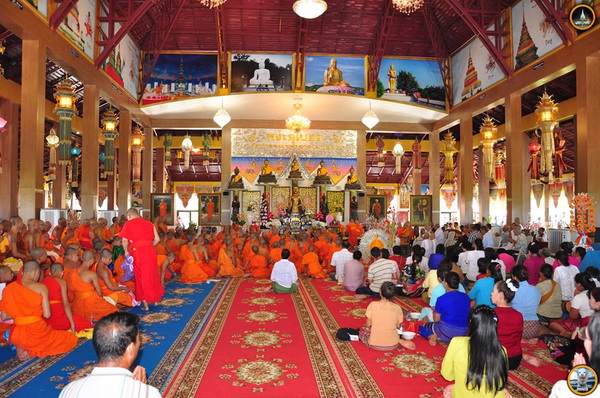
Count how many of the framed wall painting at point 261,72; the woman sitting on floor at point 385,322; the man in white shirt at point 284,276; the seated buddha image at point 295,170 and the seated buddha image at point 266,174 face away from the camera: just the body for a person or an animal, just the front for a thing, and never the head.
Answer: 2

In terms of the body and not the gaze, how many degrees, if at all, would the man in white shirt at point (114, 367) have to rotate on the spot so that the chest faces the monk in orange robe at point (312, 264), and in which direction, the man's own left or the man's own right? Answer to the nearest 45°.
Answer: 0° — they already face them

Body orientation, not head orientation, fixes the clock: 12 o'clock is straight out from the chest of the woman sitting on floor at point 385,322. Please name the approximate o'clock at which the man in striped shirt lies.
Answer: The man in striped shirt is roughly at 12 o'clock from the woman sitting on floor.

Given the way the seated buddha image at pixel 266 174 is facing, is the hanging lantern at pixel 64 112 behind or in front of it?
in front

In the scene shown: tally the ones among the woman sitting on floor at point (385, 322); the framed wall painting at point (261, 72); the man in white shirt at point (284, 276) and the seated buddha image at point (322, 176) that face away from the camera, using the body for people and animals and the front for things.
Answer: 2

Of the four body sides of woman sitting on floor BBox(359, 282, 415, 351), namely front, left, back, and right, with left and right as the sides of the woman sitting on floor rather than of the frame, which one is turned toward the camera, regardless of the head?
back

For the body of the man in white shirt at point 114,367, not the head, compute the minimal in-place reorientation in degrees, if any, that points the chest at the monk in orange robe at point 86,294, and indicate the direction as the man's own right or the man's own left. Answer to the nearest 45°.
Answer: approximately 45° to the man's own left

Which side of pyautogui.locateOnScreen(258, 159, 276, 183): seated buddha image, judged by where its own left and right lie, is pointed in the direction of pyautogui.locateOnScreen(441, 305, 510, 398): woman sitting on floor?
front

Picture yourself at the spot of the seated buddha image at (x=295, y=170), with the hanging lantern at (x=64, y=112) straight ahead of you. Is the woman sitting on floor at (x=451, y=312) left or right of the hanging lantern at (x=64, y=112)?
left

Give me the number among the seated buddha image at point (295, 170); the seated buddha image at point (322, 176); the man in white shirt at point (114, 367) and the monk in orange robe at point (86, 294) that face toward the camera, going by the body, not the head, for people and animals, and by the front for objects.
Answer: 2

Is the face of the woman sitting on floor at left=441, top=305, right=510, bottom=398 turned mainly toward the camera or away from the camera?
away from the camera

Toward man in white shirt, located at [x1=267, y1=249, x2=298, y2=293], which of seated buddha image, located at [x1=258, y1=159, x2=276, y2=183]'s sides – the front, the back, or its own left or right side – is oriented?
front

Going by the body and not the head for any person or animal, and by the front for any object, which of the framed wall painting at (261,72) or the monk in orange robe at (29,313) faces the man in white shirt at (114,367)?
the framed wall painting

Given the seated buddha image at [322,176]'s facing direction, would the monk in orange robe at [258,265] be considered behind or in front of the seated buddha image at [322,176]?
in front
